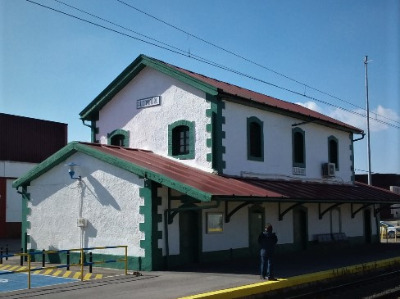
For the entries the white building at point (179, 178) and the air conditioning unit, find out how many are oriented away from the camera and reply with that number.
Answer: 0

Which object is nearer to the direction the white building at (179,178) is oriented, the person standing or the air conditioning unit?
the person standing

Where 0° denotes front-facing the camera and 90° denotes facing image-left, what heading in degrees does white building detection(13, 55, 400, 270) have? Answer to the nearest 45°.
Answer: approximately 315°

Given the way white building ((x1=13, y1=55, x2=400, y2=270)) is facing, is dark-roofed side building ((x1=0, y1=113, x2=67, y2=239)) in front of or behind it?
behind

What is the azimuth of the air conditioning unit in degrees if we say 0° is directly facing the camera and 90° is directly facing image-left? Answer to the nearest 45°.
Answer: approximately 315°
